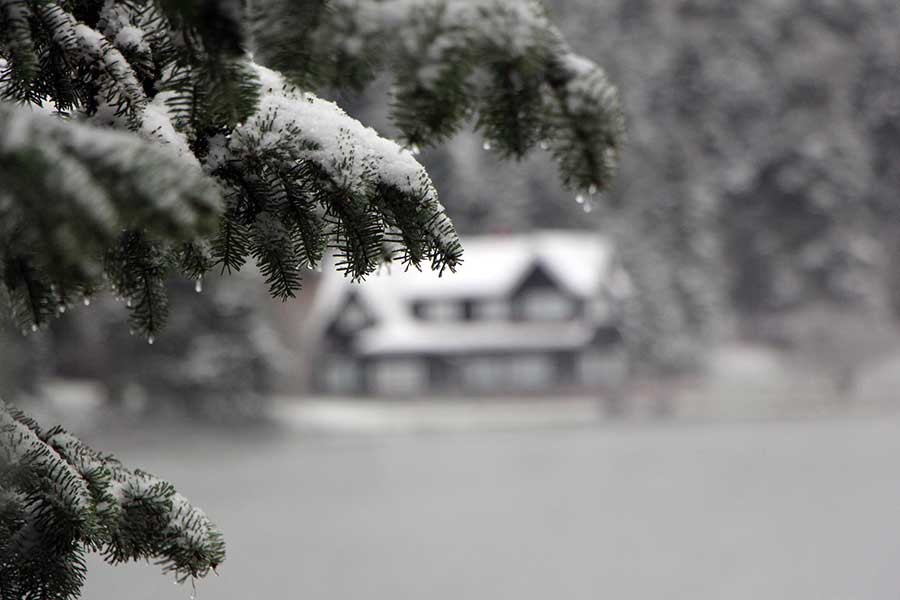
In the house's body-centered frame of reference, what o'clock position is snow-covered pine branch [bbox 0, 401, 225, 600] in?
The snow-covered pine branch is roughly at 12 o'clock from the house.

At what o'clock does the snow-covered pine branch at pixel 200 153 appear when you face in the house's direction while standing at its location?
The snow-covered pine branch is roughly at 12 o'clock from the house.

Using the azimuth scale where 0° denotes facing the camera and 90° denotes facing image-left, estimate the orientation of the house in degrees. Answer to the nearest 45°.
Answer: approximately 0°

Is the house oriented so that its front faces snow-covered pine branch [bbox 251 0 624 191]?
yes
